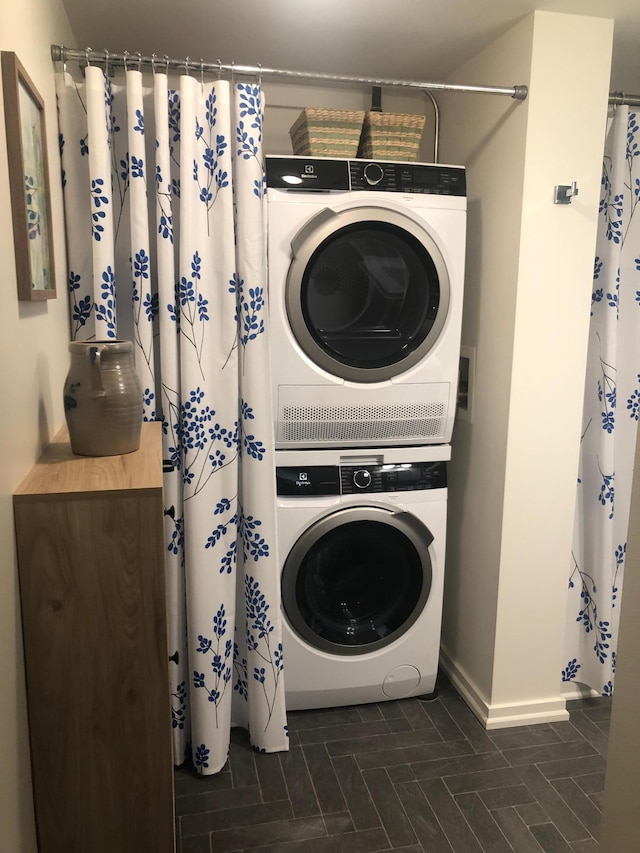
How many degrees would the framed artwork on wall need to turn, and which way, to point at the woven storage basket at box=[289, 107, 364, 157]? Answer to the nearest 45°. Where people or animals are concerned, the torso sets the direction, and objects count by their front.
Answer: approximately 45° to its left

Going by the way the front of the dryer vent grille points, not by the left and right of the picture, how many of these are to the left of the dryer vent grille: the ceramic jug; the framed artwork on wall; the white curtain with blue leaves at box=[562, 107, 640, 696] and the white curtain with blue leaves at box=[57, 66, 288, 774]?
1

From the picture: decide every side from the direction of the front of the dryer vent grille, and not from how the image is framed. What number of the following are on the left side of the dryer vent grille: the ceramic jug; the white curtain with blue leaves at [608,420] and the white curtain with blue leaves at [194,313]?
1

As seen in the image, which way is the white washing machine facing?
toward the camera

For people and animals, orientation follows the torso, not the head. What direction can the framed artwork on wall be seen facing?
to the viewer's right

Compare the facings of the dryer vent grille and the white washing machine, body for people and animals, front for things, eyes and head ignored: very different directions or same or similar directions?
same or similar directions

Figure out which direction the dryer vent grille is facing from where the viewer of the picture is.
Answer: facing the viewer

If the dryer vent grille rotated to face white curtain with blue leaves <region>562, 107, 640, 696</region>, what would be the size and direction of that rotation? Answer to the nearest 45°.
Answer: approximately 90° to its left

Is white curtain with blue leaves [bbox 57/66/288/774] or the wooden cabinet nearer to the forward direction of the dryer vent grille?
the wooden cabinet
